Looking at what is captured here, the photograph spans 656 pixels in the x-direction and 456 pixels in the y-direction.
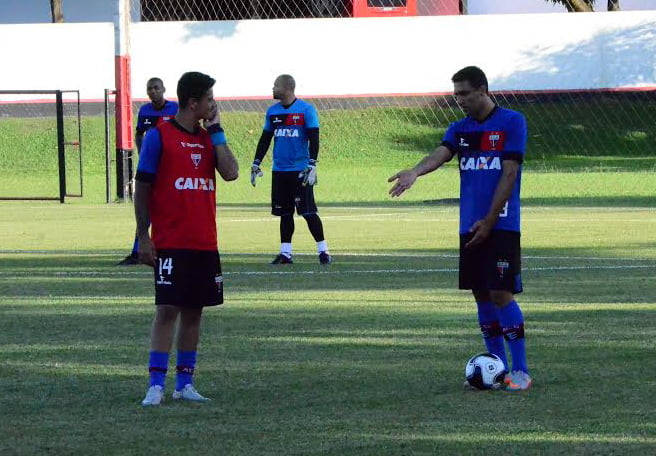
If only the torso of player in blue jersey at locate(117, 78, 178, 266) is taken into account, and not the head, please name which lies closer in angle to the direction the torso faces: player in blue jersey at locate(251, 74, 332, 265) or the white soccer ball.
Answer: the white soccer ball

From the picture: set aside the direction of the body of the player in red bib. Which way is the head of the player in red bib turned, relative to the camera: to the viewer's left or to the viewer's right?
to the viewer's right

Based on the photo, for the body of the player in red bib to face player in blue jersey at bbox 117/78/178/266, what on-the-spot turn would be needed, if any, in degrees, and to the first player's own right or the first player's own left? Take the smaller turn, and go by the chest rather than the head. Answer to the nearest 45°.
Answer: approximately 135° to the first player's own left

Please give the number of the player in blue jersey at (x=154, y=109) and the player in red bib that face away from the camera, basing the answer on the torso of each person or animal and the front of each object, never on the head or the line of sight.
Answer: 0

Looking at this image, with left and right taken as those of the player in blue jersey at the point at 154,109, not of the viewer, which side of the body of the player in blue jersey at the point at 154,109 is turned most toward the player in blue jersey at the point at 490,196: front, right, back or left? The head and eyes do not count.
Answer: front

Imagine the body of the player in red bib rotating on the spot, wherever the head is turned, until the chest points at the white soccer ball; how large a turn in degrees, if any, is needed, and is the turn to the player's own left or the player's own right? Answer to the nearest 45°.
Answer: approximately 45° to the player's own left

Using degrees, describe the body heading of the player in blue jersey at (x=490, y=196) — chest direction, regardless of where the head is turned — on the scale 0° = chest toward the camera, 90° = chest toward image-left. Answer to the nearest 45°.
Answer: approximately 45°

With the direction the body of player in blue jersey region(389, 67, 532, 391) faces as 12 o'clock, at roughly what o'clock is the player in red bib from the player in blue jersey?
The player in red bib is roughly at 1 o'clock from the player in blue jersey.

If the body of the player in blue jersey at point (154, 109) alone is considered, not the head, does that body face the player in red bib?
yes

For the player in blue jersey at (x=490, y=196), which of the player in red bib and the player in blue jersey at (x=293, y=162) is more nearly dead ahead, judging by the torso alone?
the player in red bib

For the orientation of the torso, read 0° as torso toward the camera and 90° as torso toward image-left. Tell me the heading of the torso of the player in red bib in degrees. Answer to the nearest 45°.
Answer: approximately 315°

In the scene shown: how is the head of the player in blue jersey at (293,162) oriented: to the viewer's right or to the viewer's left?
to the viewer's left
